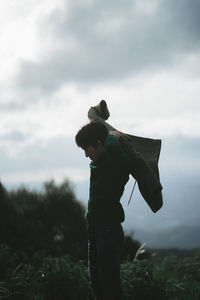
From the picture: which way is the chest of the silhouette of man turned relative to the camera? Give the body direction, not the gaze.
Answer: to the viewer's left

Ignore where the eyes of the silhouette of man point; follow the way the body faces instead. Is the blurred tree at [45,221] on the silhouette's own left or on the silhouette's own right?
on the silhouette's own right
